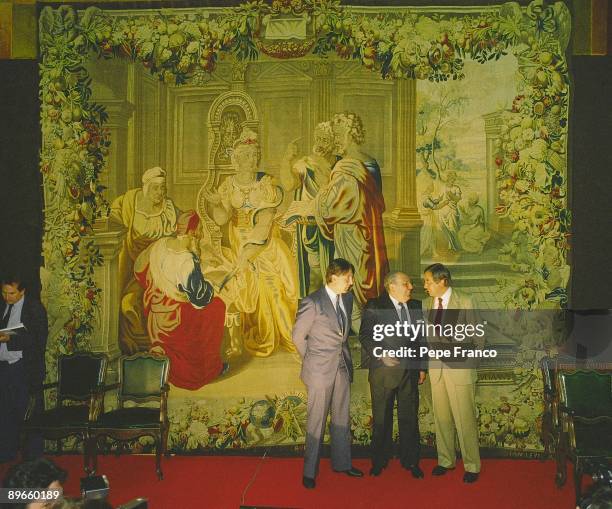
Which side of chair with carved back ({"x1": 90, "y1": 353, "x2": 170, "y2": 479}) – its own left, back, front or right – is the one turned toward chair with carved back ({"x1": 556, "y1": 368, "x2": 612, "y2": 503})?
left

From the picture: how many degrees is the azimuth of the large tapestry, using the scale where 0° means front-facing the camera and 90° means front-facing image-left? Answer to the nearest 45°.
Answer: approximately 0°

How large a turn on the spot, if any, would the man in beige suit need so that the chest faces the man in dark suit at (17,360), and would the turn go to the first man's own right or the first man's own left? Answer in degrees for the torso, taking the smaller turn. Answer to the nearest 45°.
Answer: approximately 45° to the first man's own right

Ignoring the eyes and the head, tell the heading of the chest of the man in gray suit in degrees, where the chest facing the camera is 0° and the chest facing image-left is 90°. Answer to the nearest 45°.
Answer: approximately 315°

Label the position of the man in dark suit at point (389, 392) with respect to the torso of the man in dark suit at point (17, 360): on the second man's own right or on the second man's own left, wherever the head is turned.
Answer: on the second man's own left

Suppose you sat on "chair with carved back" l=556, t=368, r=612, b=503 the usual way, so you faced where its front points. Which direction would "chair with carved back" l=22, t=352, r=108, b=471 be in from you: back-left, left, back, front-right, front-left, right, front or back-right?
back-right

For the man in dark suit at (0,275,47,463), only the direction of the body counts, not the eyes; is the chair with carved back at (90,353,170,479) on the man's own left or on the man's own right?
on the man's own left
